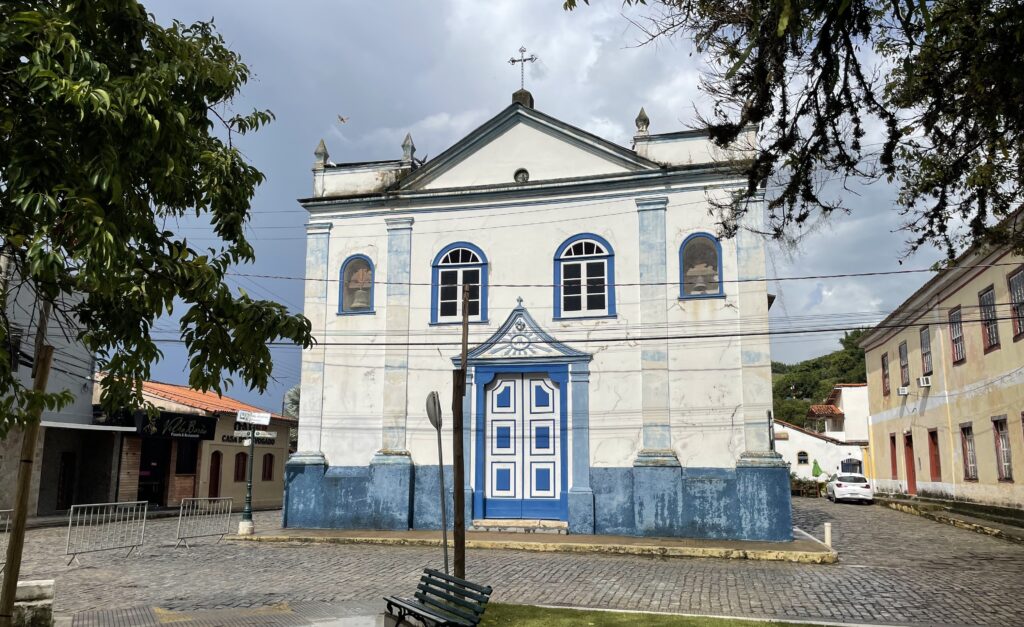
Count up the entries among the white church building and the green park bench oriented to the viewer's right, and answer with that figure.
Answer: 0

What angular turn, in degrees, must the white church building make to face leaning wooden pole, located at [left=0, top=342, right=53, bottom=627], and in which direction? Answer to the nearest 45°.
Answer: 0° — it already faces it

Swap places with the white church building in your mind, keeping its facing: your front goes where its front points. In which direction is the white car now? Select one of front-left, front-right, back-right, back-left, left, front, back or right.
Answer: back-left

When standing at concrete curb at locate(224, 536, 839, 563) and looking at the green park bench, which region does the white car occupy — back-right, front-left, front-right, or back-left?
back-left

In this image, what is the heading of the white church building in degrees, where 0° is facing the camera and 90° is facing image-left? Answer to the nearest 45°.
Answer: approximately 0°
